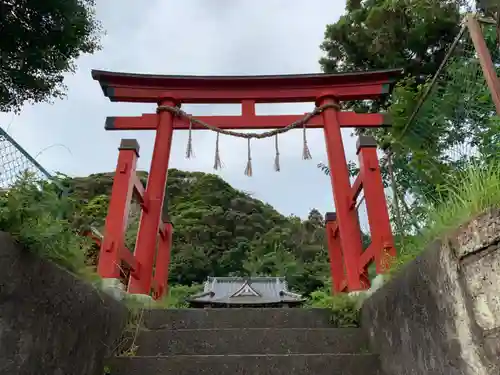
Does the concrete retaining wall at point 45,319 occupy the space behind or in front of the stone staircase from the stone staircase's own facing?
in front

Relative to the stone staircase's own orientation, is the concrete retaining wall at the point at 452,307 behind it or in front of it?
in front

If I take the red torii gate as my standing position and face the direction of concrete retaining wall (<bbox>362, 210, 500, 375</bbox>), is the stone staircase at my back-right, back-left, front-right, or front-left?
front-right

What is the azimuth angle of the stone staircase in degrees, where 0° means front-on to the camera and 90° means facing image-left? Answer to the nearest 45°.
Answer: approximately 0°

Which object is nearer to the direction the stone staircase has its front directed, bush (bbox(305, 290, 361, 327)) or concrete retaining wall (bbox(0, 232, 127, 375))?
the concrete retaining wall
